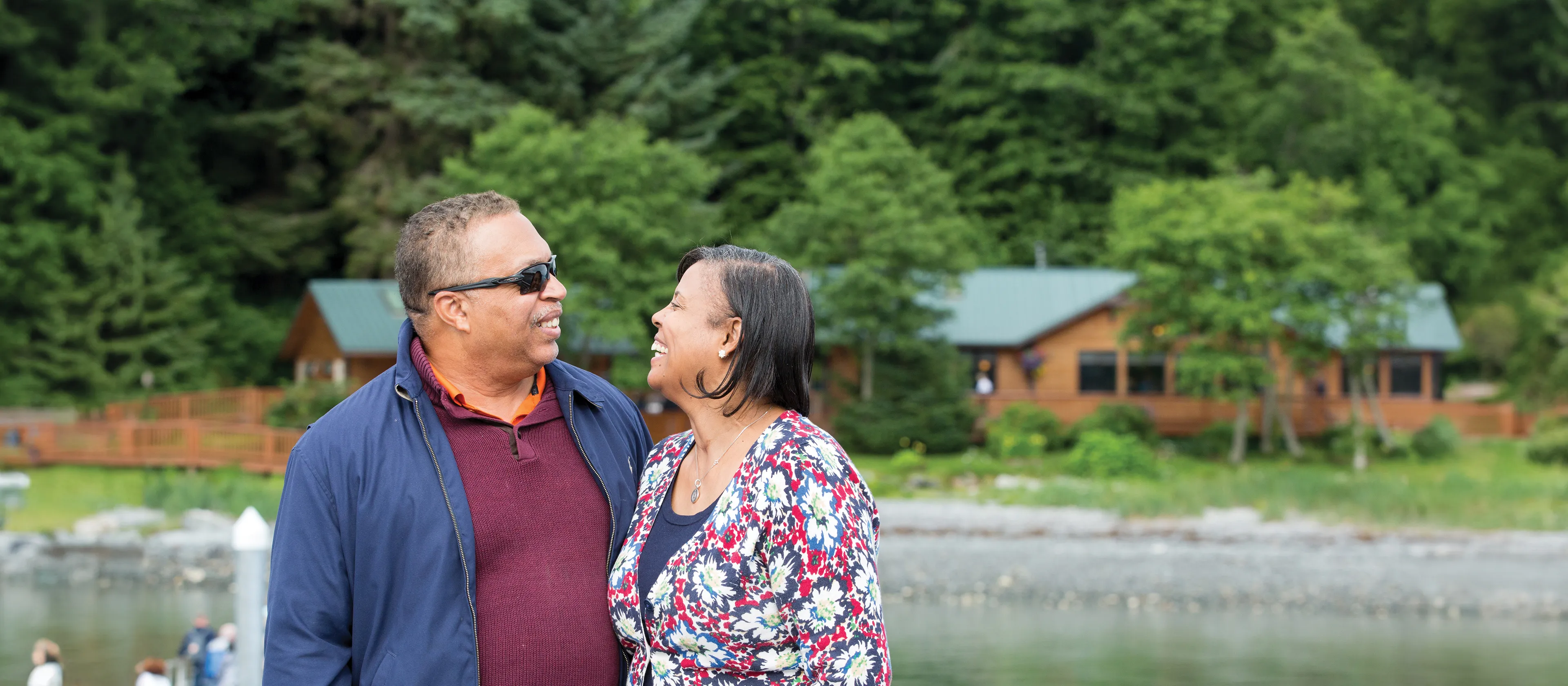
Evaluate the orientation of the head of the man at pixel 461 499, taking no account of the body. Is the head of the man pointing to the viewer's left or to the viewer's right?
to the viewer's right

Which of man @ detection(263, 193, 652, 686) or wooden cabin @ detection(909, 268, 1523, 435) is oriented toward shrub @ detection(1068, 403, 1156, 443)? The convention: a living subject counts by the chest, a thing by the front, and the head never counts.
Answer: the wooden cabin

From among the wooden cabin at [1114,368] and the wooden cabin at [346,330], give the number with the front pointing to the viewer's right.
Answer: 0

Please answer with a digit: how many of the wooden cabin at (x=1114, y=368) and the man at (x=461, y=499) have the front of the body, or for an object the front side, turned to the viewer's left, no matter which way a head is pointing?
0

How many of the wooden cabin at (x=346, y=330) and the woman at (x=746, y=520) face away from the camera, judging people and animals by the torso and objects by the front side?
0

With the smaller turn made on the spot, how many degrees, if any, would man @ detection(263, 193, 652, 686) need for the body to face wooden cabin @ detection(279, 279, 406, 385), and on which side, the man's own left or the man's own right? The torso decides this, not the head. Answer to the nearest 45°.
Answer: approximately 135° to the man's own left

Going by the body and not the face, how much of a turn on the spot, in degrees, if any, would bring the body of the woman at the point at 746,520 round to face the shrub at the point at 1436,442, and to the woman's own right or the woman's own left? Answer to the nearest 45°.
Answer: approximately 180°

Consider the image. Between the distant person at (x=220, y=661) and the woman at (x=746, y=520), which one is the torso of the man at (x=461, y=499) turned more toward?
the woman

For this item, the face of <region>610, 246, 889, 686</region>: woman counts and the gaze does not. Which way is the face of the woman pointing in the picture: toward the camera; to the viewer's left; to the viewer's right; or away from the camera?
to the viewer's left

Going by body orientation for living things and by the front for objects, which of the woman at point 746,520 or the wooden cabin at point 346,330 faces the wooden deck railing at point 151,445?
the wooden cabin

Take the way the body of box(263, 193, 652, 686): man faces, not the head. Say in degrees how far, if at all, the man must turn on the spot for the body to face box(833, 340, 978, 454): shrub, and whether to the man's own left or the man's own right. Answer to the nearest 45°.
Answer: approximately 135° to the man's own left

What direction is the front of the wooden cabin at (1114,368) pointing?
toward the camera

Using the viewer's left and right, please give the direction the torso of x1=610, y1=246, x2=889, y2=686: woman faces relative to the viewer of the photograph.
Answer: facing the viewer and to the left of the viewer

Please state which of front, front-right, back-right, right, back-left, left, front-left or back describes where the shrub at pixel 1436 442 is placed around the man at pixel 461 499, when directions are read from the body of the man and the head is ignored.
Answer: left

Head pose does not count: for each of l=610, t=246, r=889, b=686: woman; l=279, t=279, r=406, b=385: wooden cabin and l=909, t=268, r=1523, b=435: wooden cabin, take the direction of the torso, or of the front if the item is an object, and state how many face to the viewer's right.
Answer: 0

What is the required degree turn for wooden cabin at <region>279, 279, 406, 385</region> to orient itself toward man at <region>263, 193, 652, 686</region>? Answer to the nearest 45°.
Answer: approximately 45° to its left

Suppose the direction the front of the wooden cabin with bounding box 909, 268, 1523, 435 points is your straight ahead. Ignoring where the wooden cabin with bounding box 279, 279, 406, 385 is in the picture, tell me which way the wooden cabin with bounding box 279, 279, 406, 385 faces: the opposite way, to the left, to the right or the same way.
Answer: the same way
